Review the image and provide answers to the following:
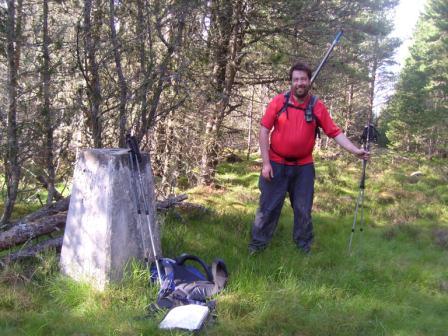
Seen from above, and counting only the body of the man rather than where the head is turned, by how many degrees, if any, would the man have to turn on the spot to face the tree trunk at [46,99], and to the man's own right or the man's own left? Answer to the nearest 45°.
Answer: approximately 90° to the man's own right

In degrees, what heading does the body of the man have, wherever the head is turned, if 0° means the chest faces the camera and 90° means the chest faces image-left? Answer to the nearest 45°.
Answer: approximately 0°

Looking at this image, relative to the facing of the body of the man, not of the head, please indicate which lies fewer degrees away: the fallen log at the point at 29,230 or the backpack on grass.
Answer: the backpack on grass

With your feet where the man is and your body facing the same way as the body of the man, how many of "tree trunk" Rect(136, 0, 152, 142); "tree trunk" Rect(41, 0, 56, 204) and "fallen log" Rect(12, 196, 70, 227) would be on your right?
3

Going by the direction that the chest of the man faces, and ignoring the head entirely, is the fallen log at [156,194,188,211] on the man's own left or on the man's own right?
on the man's own right

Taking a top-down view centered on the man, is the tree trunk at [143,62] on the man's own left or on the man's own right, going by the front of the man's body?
on the man's own right

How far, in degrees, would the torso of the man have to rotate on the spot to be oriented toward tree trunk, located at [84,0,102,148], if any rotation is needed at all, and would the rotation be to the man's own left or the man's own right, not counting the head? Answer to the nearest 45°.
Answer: approximately 90° to the man's own right

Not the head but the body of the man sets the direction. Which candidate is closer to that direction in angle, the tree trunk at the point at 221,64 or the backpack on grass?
the backpack on grass

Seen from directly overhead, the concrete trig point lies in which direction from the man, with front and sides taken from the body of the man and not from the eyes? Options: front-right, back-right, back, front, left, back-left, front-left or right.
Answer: front-right

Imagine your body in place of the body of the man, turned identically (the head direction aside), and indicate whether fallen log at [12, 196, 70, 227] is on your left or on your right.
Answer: on your right

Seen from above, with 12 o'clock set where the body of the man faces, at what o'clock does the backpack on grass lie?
The backpack on grass is roughly at 1 o'clock from the man.

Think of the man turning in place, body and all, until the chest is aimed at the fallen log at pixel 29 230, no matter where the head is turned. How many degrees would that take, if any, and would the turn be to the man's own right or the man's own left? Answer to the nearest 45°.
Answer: approximately 90° to the man's own right

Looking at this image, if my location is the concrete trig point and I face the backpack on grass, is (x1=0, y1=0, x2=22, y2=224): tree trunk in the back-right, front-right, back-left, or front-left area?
back-left
